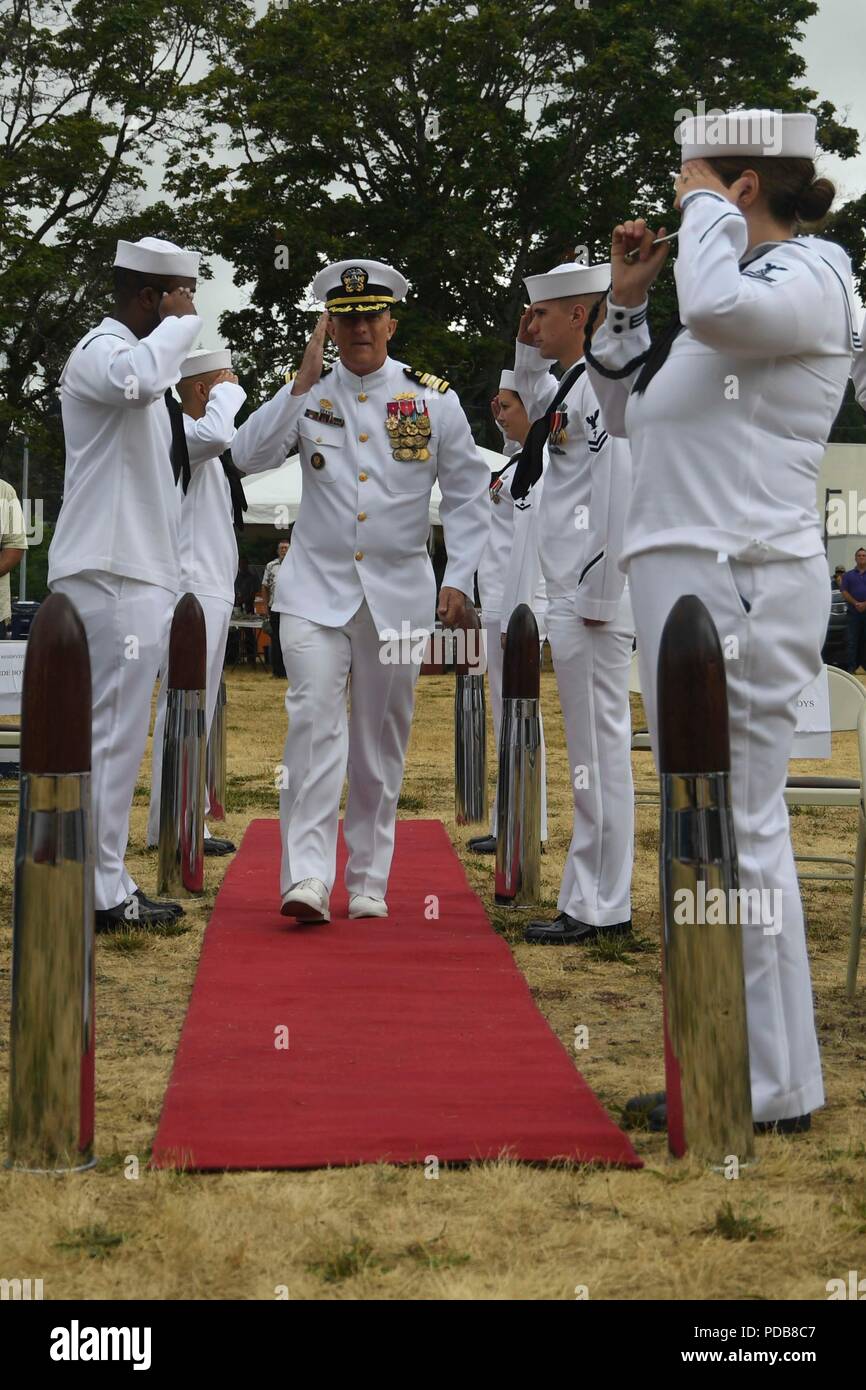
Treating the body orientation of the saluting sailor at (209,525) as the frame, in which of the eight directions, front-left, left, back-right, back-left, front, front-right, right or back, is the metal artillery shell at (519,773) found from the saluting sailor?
front-right

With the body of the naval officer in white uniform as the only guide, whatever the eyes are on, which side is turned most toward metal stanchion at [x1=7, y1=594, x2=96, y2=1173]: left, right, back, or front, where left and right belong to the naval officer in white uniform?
front

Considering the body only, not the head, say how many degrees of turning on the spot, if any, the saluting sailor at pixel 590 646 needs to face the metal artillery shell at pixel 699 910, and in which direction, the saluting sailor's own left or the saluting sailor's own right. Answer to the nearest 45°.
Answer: approximately 90° to the saluting sailor's own left

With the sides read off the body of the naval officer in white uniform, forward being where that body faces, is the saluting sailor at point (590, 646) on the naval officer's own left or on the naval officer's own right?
on the naval officer's own left

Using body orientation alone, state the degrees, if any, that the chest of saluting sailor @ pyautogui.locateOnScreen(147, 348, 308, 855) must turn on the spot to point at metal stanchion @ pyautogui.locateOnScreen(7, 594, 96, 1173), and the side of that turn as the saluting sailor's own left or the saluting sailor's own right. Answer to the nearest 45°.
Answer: approximately 90° to the saluting sailor's own right

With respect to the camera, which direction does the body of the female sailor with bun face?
to the viewer's left

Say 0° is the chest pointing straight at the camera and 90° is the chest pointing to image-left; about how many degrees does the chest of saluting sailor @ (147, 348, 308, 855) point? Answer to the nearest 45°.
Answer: approximately 270°

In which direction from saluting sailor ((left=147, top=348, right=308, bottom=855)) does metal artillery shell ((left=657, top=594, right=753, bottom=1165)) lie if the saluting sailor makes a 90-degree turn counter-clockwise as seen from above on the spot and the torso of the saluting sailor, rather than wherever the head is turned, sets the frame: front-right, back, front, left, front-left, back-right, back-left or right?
back

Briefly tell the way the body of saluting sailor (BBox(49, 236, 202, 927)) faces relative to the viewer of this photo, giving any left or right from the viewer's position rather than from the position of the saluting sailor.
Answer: facing to the right of the viewer

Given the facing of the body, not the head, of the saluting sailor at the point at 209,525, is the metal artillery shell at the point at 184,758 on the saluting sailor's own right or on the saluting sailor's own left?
on the saluting sailor's own right

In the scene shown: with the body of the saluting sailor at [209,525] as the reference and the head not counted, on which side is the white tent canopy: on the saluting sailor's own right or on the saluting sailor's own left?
on the saluting sailor's own left

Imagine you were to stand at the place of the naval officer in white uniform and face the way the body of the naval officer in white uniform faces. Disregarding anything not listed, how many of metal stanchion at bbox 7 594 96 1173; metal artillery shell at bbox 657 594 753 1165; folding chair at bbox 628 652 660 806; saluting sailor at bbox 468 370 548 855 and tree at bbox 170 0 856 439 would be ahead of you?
2
